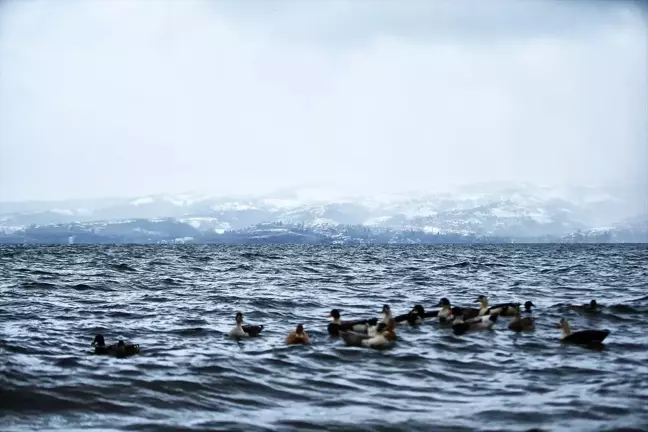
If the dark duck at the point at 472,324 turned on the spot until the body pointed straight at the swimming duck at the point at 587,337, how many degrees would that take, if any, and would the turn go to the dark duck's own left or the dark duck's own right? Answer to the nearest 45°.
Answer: approximately 135° to the dark duck's own left

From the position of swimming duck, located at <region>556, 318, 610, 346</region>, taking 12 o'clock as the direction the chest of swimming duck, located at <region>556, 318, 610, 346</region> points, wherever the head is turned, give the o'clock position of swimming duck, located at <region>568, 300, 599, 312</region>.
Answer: swimming duck, located at <region>568, 300, 599, 312</region> is roughly at 3 o'clock from swimming duck, located at <region>556, 318, 610, 346</region>.

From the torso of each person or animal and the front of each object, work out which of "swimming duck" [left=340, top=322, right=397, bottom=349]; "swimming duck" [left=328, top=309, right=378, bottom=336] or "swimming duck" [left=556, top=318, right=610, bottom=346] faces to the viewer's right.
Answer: "swimming duck" [left=340, top=322, right=397, bottom=349]

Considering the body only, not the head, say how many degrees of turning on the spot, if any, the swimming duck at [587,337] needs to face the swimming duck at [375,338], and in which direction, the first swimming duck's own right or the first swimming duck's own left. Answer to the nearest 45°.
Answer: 0° — it already faces it

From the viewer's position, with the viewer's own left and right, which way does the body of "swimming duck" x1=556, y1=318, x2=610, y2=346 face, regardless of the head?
facing to the left of the viewer

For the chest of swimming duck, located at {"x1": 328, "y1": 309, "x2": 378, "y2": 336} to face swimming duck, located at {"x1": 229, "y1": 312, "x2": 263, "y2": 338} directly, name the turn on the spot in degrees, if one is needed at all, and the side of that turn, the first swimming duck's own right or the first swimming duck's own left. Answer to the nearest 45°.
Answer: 0° — it already faces it

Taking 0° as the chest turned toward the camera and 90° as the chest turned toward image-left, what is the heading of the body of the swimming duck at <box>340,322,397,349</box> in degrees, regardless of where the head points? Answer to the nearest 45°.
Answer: approximately 270°

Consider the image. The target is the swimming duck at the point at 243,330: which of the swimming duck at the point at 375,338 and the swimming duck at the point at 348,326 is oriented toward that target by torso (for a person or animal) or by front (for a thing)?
the swimming duck at the point at 348,326

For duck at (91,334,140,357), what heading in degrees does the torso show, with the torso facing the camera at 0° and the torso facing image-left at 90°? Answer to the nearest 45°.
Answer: approximately 90°

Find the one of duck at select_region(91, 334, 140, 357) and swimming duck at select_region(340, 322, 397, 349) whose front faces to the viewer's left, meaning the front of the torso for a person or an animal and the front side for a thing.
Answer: the duck

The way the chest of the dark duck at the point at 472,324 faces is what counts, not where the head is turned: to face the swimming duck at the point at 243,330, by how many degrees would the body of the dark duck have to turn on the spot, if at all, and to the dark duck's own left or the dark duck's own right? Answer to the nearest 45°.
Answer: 0° — it already faces it
